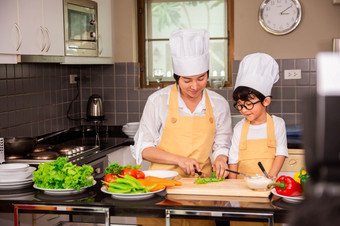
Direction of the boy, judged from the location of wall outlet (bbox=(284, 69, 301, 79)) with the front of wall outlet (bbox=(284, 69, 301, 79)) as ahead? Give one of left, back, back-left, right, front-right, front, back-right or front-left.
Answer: front

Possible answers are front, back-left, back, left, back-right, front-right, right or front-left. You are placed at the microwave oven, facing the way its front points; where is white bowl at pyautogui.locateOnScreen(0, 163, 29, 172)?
front-right

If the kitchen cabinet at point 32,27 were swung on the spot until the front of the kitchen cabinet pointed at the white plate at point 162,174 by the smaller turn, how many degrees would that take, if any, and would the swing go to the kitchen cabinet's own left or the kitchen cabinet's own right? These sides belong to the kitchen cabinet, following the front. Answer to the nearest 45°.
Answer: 0° — it already faces it

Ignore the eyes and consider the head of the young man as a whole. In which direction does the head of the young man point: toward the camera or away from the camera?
toward the camera

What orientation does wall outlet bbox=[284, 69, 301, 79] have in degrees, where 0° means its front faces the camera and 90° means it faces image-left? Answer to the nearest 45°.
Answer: approximately 0°

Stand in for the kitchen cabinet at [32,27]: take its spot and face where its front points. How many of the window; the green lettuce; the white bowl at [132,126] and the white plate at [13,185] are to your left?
2

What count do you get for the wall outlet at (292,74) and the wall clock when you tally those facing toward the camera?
2

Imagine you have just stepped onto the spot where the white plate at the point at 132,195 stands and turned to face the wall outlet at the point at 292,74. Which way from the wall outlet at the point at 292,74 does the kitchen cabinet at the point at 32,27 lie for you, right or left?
left

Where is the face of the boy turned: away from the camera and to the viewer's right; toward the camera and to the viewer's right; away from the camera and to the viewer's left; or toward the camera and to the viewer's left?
toward the camera and to the viewer's left

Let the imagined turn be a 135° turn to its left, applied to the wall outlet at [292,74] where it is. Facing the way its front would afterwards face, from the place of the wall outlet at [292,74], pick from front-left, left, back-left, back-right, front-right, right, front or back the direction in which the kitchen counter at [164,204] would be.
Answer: back-right

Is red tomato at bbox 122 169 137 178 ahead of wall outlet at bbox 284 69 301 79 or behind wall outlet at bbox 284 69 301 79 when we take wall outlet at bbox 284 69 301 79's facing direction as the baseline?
ahead

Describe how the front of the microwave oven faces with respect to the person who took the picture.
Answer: facing the viewer and to the right of the viewer

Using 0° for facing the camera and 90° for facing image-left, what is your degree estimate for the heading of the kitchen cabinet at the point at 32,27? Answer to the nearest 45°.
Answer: approximately 315°

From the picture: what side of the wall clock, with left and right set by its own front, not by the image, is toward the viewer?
front
